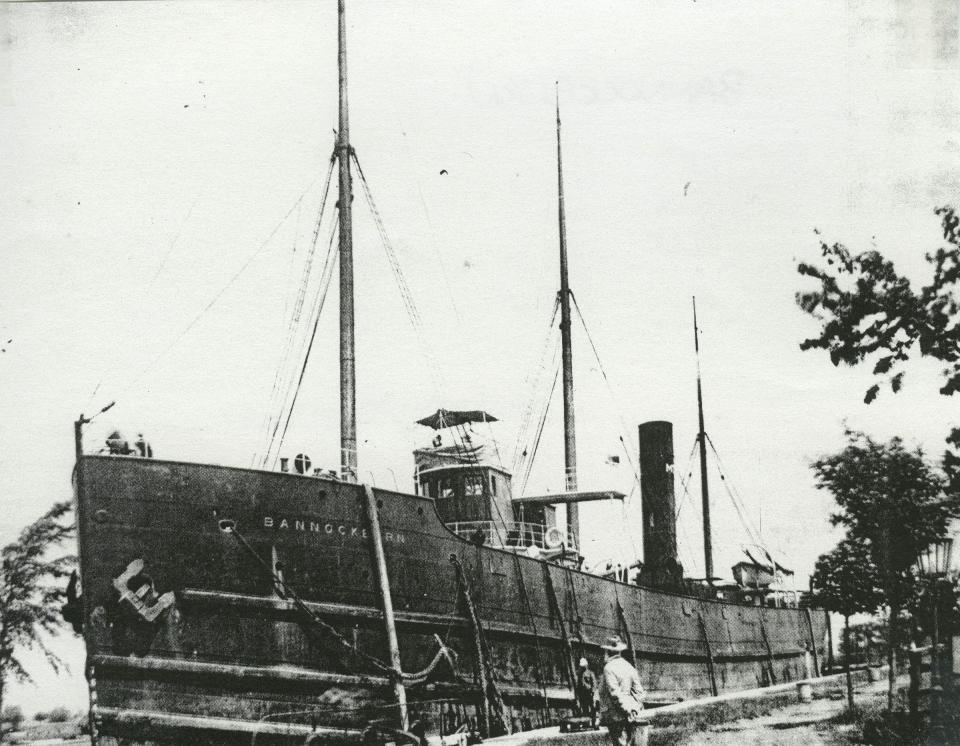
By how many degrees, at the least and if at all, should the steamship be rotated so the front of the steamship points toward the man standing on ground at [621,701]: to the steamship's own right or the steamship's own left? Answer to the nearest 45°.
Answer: approximately 90° to the steamship's own left

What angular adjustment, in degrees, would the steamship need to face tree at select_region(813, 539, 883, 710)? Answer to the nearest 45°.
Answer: approximately 180°

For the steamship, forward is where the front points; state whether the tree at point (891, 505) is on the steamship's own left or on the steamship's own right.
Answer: on the steamship's own left

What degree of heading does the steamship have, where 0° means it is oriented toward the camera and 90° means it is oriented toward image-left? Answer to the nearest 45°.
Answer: approximately 45°

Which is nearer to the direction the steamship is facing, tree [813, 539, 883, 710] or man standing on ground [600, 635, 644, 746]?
the man standing on ground
